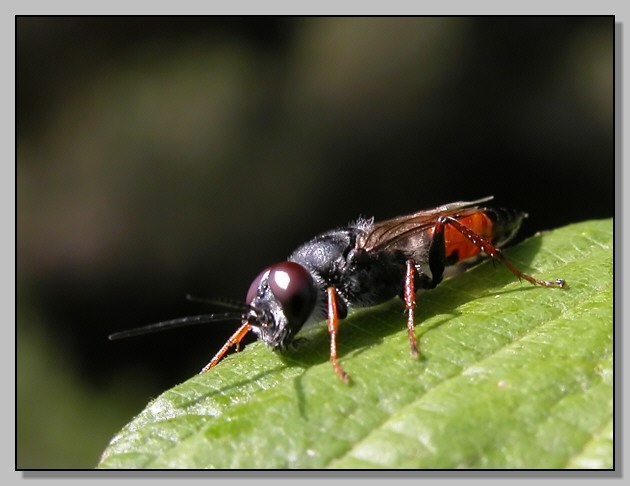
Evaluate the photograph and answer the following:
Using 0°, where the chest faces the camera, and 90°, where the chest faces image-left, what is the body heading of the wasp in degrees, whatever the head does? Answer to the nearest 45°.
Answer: approximately 45°
